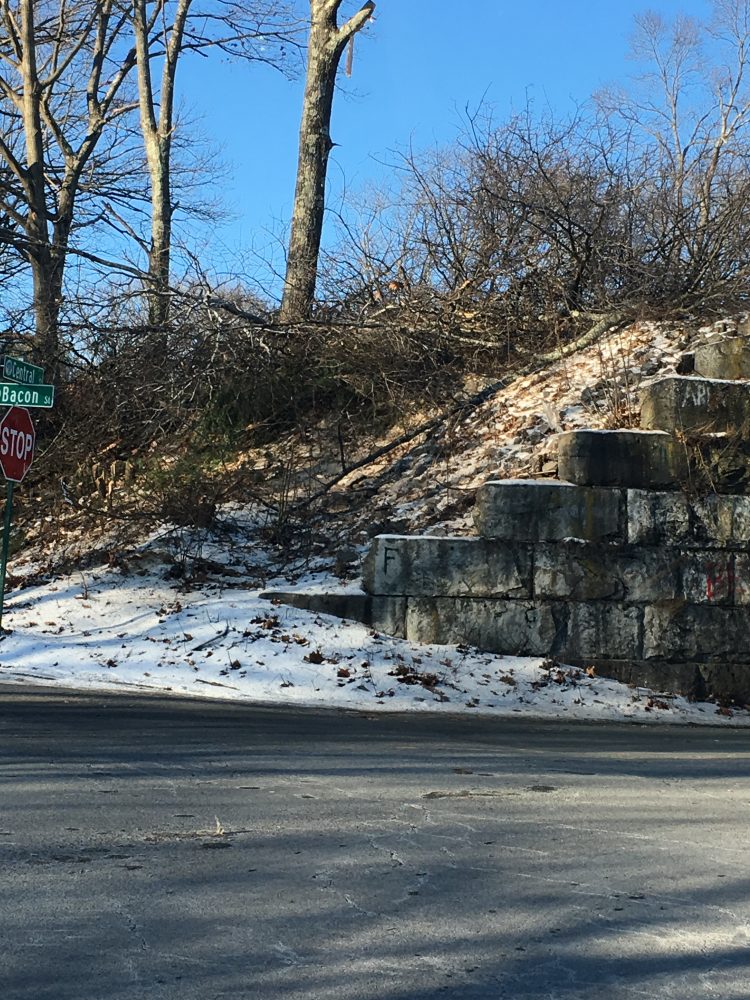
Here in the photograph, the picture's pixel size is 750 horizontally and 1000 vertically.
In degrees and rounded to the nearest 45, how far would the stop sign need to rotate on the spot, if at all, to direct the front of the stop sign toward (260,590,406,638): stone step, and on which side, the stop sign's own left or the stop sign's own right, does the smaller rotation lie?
approximately 45° to the stop sign's own left

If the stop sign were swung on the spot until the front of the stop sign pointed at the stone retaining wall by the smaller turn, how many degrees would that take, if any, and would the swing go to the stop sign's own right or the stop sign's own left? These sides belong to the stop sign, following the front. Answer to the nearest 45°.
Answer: approximately 45° to the stop sign's own left

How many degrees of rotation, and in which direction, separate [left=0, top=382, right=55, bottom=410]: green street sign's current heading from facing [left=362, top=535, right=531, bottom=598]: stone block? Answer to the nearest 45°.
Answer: approximately 90° to its left

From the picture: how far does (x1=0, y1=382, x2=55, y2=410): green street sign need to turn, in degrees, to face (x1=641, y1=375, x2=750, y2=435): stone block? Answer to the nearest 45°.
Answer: approximately 90° to its left

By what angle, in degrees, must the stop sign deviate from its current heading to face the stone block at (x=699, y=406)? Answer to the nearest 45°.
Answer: approximately 45° to its left

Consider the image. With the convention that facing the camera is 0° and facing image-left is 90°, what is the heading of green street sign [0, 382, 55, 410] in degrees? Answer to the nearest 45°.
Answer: approximately 0°

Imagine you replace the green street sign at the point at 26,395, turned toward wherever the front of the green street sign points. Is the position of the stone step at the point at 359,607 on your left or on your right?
on your left
